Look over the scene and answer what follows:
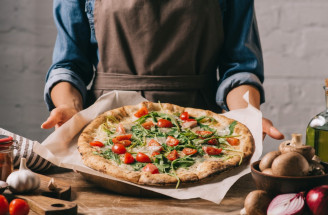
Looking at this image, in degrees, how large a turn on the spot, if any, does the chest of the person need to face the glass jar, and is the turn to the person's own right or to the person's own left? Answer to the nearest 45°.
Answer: approximately 45° to the person's own right

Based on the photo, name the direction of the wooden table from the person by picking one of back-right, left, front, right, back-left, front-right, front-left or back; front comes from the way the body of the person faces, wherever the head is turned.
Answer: front

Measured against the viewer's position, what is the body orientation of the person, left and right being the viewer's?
facing the viewer

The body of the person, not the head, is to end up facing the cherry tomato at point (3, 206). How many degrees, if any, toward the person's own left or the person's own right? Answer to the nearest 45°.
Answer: approximately 45° to the person's own right

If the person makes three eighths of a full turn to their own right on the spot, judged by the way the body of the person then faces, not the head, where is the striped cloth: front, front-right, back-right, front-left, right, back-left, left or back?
left

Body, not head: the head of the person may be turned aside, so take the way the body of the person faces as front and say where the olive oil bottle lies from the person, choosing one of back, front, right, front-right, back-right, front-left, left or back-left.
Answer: front-left

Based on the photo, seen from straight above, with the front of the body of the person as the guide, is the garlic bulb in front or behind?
in front

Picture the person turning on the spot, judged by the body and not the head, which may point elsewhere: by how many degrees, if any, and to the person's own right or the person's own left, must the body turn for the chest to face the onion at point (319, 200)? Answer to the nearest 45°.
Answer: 0° — they already face it
